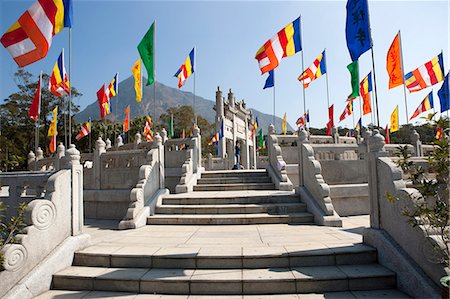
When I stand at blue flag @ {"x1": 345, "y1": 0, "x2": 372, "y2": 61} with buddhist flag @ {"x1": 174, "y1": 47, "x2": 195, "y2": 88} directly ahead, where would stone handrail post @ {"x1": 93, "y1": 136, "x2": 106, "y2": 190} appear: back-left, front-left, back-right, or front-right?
front-left

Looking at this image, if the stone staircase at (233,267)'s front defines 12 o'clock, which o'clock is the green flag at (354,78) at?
The green flag is roughly at 7 o'clock from the stone staircase.

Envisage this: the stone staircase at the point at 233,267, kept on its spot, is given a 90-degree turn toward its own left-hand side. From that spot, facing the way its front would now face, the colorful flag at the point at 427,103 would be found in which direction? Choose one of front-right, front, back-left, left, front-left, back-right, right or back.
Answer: front-left

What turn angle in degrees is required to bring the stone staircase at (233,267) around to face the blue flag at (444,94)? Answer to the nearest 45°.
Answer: approximately 135° to its left

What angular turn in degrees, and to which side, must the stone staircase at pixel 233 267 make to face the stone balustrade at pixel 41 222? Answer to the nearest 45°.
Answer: approximately 90° to its right

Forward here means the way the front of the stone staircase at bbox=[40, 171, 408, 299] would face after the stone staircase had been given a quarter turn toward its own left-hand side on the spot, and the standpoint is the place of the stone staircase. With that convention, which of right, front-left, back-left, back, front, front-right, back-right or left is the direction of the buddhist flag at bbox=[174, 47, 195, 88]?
left

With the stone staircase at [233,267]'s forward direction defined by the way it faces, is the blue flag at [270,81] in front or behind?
behind

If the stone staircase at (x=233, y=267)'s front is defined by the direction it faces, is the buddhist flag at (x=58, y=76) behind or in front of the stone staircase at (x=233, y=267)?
behind

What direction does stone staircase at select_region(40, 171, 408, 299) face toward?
toward the camera
